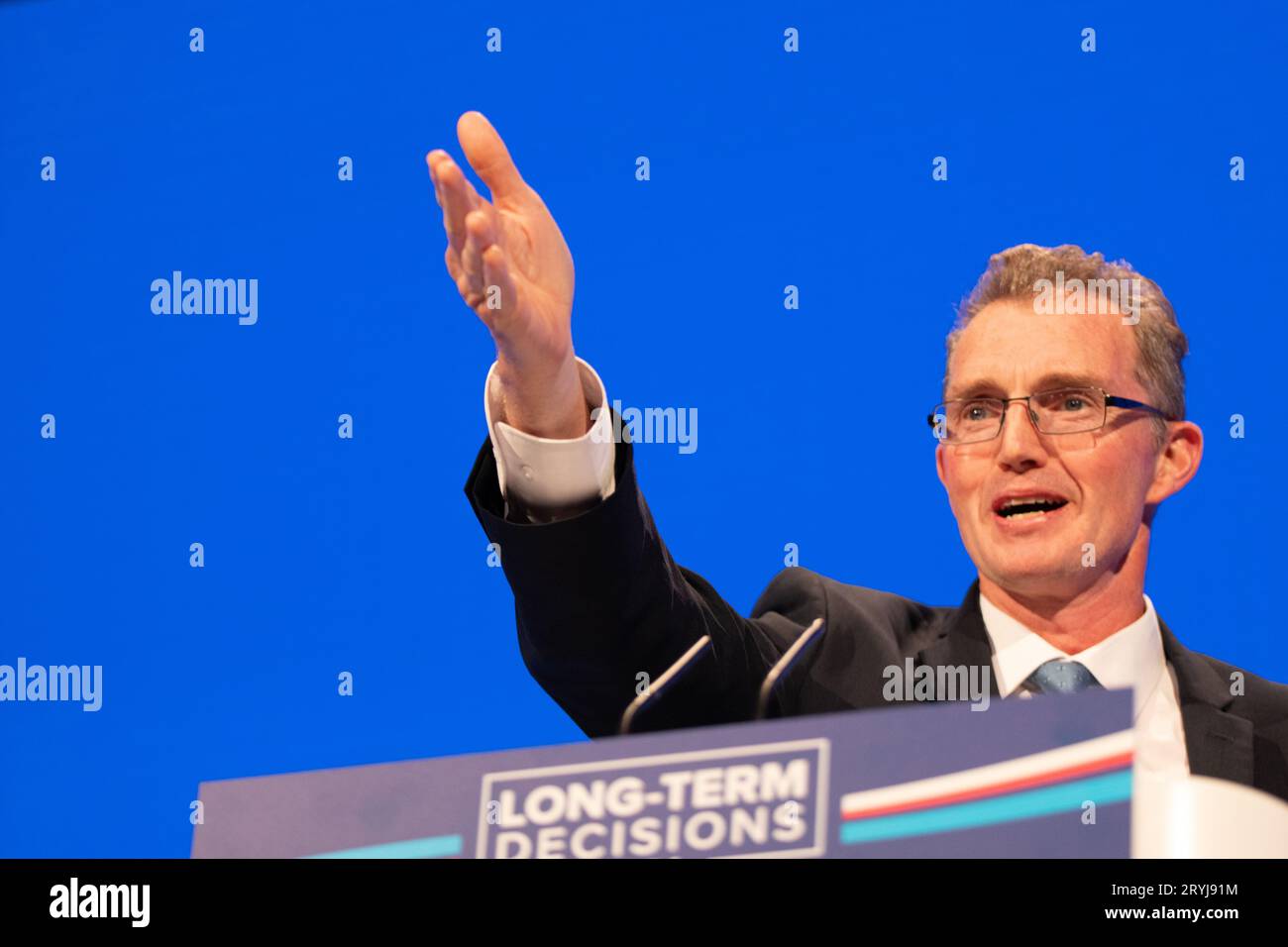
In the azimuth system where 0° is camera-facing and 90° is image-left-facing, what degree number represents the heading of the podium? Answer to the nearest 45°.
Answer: approximately 45°

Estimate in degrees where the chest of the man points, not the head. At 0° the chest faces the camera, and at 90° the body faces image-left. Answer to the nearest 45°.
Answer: approximately 0°

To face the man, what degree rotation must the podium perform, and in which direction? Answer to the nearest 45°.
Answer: approximately 135° to its right

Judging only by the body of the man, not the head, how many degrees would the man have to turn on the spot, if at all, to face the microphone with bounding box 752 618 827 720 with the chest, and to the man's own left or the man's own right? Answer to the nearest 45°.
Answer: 0° — they already face it
